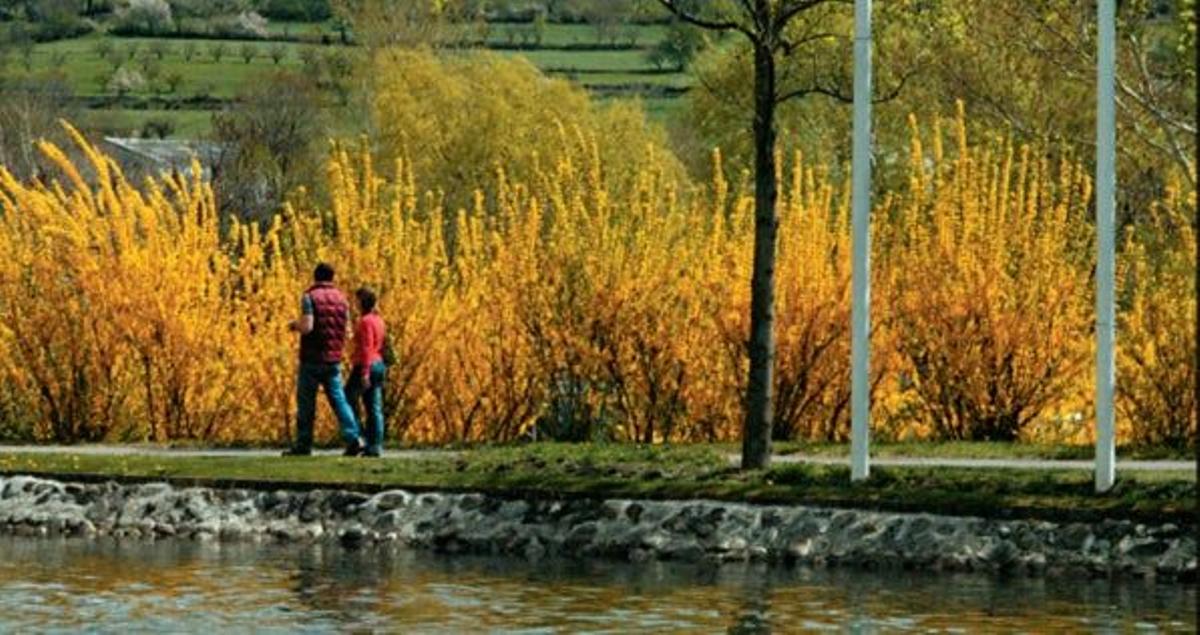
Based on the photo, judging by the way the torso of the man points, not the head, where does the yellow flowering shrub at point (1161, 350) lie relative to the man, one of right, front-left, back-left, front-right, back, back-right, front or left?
back-right

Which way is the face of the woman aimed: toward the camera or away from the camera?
away from the camera

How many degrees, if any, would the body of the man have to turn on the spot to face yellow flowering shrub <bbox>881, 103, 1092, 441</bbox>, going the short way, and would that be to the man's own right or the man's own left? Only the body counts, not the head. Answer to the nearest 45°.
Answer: approximately 135° to the man's own right

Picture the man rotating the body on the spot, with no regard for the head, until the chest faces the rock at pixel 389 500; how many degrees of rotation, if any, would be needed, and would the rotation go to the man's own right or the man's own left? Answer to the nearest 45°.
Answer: approximately 135° to the man's own left

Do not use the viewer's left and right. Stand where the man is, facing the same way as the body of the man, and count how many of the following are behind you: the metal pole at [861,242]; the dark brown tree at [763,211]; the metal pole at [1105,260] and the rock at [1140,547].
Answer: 4

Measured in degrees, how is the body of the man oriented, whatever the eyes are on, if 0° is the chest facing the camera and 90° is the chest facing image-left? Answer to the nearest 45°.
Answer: approximately 135°
